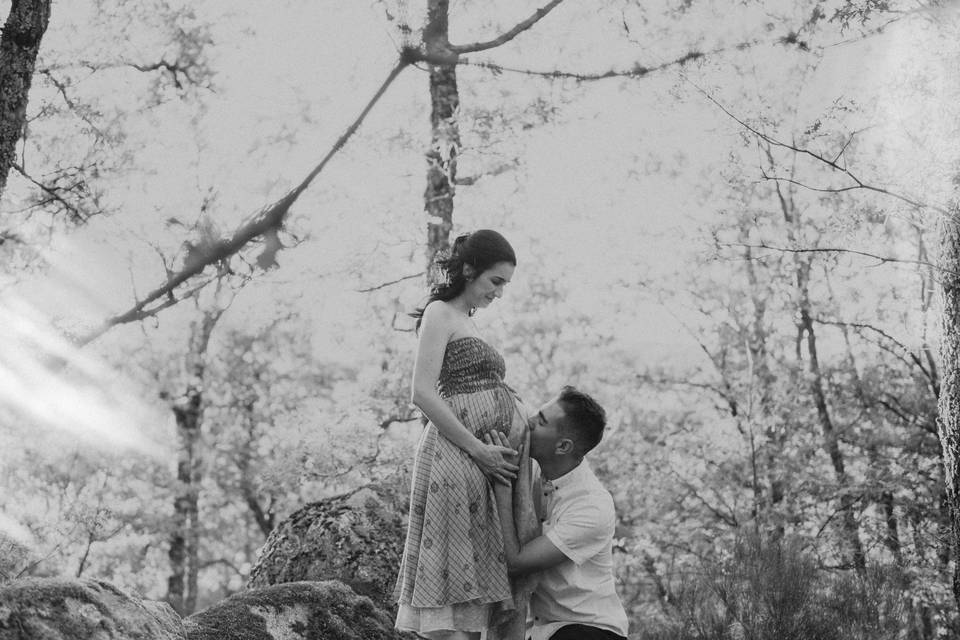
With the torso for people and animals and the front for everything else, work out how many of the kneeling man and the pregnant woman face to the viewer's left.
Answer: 1

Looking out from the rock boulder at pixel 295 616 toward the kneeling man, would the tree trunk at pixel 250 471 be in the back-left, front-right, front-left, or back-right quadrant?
back-left

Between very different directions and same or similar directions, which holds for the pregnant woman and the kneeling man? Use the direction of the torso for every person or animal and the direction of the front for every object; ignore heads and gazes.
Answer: very different directions

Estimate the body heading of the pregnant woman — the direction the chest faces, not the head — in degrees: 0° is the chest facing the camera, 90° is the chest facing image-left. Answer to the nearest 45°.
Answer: approximately 270°

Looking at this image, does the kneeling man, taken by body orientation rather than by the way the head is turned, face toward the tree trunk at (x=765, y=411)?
no

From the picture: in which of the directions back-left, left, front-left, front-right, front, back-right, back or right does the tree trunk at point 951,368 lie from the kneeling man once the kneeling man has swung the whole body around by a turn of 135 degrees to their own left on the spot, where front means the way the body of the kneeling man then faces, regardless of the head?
left

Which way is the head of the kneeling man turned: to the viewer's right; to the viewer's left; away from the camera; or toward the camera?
to the viewer's left

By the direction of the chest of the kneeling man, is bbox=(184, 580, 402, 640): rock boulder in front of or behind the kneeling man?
in front

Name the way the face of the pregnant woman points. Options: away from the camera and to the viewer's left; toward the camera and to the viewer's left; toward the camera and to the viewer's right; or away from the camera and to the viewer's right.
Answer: toward the camera and to the viewer's right

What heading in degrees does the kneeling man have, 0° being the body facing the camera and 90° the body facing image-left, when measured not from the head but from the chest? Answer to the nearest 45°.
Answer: approximately 90°

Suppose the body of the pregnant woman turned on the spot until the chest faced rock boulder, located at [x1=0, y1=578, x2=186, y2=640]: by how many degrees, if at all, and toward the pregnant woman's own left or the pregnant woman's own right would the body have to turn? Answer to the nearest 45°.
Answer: approximately 135° to the pregnant woman's own right
